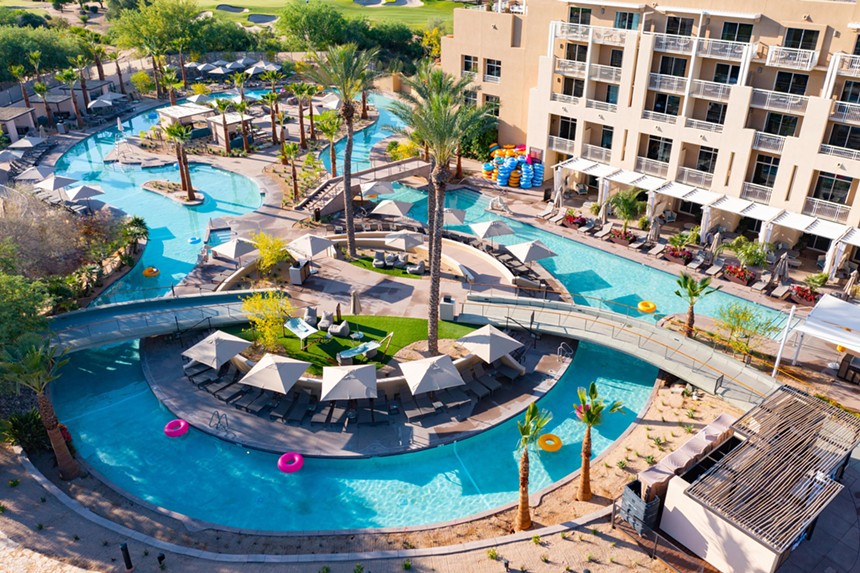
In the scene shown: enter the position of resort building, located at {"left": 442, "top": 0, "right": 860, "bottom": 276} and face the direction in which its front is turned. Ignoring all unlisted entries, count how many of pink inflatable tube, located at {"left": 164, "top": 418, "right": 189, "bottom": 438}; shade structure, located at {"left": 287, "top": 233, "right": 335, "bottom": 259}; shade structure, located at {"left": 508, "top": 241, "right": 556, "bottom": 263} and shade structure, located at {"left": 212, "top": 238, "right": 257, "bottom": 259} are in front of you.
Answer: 4

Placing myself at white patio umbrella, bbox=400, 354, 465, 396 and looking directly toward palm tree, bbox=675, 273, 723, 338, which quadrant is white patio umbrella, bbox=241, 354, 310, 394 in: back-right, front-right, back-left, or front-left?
back-left

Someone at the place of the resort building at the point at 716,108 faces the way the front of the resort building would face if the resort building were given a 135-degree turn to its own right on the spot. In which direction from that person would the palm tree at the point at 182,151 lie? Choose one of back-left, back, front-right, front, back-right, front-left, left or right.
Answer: left

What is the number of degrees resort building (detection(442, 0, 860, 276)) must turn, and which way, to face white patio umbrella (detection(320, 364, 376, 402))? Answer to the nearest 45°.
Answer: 0° — it already faces it

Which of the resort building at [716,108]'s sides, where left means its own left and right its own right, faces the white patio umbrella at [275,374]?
front

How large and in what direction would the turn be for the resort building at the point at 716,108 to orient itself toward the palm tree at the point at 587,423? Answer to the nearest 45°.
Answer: approximately 45° to its left

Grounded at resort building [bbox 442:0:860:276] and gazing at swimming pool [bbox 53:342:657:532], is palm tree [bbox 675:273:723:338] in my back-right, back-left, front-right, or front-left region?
front-left

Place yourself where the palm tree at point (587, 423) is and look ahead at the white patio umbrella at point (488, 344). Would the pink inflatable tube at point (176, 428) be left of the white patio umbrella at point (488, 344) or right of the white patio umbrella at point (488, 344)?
left

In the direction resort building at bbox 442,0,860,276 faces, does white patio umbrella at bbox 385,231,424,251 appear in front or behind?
in front

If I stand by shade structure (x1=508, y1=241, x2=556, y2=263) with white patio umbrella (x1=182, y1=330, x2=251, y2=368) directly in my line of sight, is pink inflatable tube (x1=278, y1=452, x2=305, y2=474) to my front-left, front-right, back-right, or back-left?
front-left

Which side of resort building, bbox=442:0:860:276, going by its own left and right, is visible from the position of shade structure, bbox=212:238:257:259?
front

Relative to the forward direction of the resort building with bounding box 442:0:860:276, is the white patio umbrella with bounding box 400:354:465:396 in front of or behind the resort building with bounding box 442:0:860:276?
in front

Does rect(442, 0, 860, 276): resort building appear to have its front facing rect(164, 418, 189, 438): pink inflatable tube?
yes

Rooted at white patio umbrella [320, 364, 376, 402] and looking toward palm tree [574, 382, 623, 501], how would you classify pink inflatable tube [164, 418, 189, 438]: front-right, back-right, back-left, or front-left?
back-right

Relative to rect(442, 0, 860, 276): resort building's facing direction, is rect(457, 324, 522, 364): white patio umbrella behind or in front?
in front

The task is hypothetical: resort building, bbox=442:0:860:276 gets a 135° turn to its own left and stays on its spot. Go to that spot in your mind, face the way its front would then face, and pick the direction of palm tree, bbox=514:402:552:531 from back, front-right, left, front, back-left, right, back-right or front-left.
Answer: right

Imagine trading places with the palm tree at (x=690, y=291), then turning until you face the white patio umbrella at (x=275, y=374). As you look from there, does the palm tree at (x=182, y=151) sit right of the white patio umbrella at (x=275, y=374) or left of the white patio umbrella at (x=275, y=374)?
right
